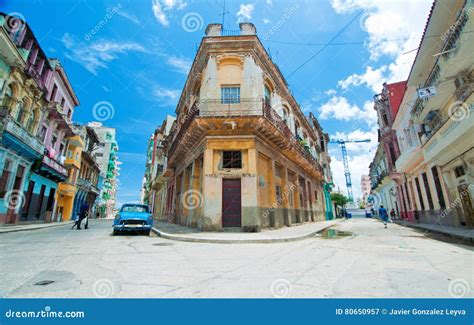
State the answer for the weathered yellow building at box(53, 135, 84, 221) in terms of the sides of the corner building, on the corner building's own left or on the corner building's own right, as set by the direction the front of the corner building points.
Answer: on the corner building's own right

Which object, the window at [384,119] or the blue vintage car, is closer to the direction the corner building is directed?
the blue vintage car

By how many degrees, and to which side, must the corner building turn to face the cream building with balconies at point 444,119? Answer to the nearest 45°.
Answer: approximately 90° to its left

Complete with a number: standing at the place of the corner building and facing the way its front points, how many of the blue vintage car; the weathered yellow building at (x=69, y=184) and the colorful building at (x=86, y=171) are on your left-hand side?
0

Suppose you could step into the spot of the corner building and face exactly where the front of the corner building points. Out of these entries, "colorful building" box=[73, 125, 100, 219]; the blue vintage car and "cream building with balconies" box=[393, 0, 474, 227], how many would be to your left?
1

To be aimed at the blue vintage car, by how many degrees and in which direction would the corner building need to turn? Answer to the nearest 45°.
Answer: approximately 45° to its right

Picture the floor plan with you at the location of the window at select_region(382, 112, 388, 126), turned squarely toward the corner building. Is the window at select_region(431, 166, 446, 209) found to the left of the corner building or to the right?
left

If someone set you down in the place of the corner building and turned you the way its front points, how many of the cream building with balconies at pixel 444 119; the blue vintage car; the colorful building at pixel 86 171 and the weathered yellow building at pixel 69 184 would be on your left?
1

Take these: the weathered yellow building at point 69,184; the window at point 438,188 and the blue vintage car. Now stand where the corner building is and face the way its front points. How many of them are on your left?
1

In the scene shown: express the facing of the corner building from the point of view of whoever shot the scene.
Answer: facing the viewer

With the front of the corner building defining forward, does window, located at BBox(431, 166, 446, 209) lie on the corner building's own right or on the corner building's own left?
on the corner building's own left

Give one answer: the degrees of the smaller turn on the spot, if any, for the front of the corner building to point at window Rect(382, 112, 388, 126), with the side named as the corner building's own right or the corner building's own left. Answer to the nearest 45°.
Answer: approximately 135° to the corner building's own left

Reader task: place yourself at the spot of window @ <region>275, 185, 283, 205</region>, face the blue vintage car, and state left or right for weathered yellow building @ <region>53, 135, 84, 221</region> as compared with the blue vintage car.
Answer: right

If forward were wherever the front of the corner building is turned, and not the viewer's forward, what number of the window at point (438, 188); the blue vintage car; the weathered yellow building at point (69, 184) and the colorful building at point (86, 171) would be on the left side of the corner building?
1

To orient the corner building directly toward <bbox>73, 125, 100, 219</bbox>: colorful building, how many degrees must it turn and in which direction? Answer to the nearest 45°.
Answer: approximately 135° to its right
